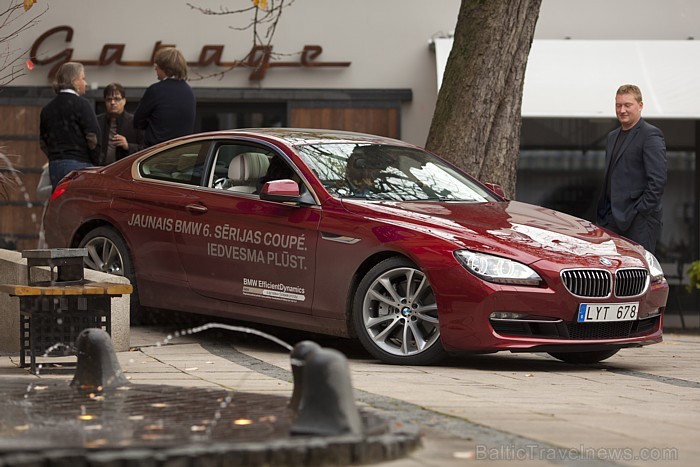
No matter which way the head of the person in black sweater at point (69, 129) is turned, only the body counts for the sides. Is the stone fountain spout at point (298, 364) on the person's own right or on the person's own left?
on the person's own right

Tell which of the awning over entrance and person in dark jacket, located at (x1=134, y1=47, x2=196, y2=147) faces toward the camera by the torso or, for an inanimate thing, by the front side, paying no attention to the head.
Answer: the awning over entrance

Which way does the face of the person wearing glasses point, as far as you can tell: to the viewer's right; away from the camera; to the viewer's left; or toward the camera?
toward the camera

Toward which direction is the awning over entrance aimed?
toward the camera

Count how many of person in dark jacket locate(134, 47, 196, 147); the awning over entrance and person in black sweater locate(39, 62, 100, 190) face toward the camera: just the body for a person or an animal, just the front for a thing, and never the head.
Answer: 1

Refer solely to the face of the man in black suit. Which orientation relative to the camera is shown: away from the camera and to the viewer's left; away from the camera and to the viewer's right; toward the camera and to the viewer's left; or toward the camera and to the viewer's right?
toward the camera and to the viewer's left

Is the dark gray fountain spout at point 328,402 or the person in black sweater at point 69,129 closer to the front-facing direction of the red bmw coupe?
the dark gray fountain spout

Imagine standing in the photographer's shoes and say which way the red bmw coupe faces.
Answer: facing the viewer and to the right of the viewer

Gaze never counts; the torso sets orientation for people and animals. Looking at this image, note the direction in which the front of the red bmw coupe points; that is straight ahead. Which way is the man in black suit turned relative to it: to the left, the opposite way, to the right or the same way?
to the right

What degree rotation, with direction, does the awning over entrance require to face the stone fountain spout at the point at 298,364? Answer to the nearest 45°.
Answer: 0° — it already faces it

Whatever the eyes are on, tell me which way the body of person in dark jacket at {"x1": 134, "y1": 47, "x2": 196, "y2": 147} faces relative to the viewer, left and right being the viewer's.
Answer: facing away from the viewer and to the left of the viewer

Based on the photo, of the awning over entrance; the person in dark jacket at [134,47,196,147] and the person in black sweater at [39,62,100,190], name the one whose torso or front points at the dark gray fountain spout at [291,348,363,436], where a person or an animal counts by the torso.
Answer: the awning over entrance

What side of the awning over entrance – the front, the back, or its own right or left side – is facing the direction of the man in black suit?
front

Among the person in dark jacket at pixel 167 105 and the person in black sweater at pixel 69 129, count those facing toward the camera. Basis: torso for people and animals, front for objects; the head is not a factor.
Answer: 0

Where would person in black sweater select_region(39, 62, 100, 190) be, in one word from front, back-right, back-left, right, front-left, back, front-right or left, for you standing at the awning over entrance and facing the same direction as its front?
front-right

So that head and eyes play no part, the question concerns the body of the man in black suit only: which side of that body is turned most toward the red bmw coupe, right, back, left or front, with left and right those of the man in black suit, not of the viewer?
front
